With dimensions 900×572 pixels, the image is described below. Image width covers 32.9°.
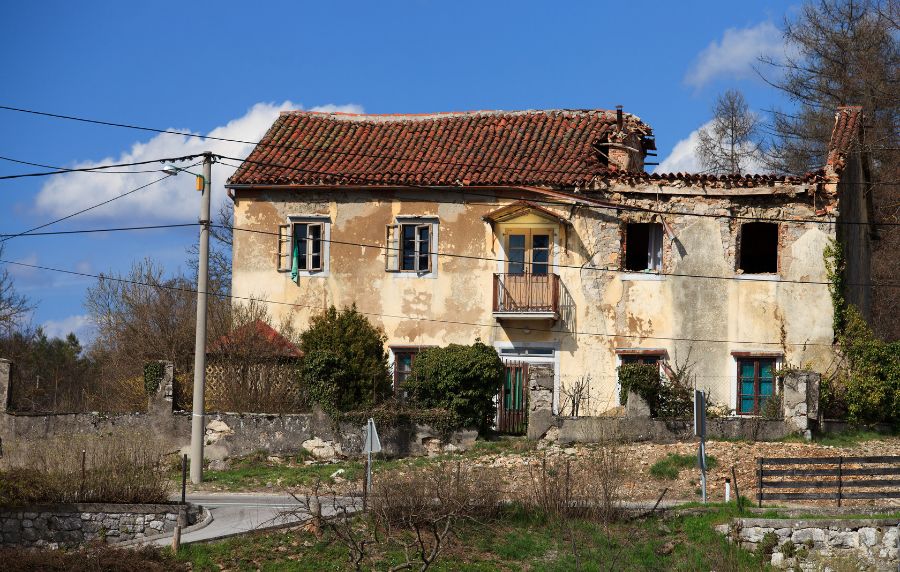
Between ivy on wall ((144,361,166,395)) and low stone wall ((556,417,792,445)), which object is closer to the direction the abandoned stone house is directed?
the low stone wall

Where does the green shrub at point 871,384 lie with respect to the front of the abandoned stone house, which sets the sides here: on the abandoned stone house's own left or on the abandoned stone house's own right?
on the abandoned stone house's own left

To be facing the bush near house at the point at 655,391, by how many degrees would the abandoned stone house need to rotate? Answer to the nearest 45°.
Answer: approximately 45° to its left

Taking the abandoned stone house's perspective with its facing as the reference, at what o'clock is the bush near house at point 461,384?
The bush near house is roughly at 1 o'clock from the abandoned stone house.

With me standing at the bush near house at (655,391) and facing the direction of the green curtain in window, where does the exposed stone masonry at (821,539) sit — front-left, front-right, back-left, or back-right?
back-left

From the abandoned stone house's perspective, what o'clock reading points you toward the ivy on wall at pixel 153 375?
The ivy on wall is roughly at 2 o'clock from the abandoned stone house.

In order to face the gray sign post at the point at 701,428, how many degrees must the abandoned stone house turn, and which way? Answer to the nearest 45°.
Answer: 0° — it already faces it

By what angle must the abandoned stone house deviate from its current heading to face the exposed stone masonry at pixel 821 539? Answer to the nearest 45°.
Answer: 0° — it already faces it

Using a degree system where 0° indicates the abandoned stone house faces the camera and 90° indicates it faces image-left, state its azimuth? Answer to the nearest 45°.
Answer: approximately 0°

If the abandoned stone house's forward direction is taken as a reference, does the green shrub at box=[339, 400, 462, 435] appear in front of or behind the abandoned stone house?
in front

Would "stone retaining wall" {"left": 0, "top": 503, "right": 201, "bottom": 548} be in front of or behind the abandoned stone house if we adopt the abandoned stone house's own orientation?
in front
